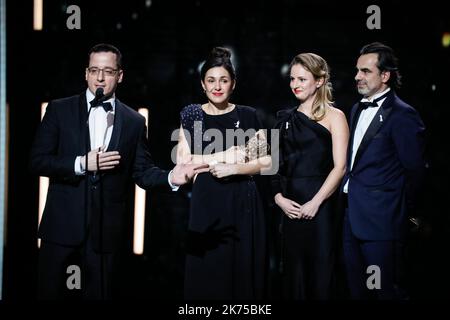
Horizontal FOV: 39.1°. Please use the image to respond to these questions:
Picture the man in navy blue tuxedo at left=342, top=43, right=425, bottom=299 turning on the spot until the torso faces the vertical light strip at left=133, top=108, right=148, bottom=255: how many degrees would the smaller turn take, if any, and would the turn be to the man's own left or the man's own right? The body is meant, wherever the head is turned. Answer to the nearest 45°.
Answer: approximately 45° to the man's own right

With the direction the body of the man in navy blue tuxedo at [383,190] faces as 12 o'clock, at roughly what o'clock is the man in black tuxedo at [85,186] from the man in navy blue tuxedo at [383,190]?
the man in black tuxedo at [85,186] is roughly at 1 o'clock from the man in navy blue tuxedo at [383,190].

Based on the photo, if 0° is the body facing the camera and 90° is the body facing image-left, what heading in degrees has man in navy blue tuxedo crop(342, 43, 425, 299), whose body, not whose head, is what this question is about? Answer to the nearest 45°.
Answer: approximately 45°

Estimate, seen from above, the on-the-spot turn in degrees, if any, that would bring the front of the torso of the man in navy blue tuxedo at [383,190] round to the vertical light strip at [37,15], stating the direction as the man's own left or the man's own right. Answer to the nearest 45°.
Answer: approximately 45° to the man's own right
